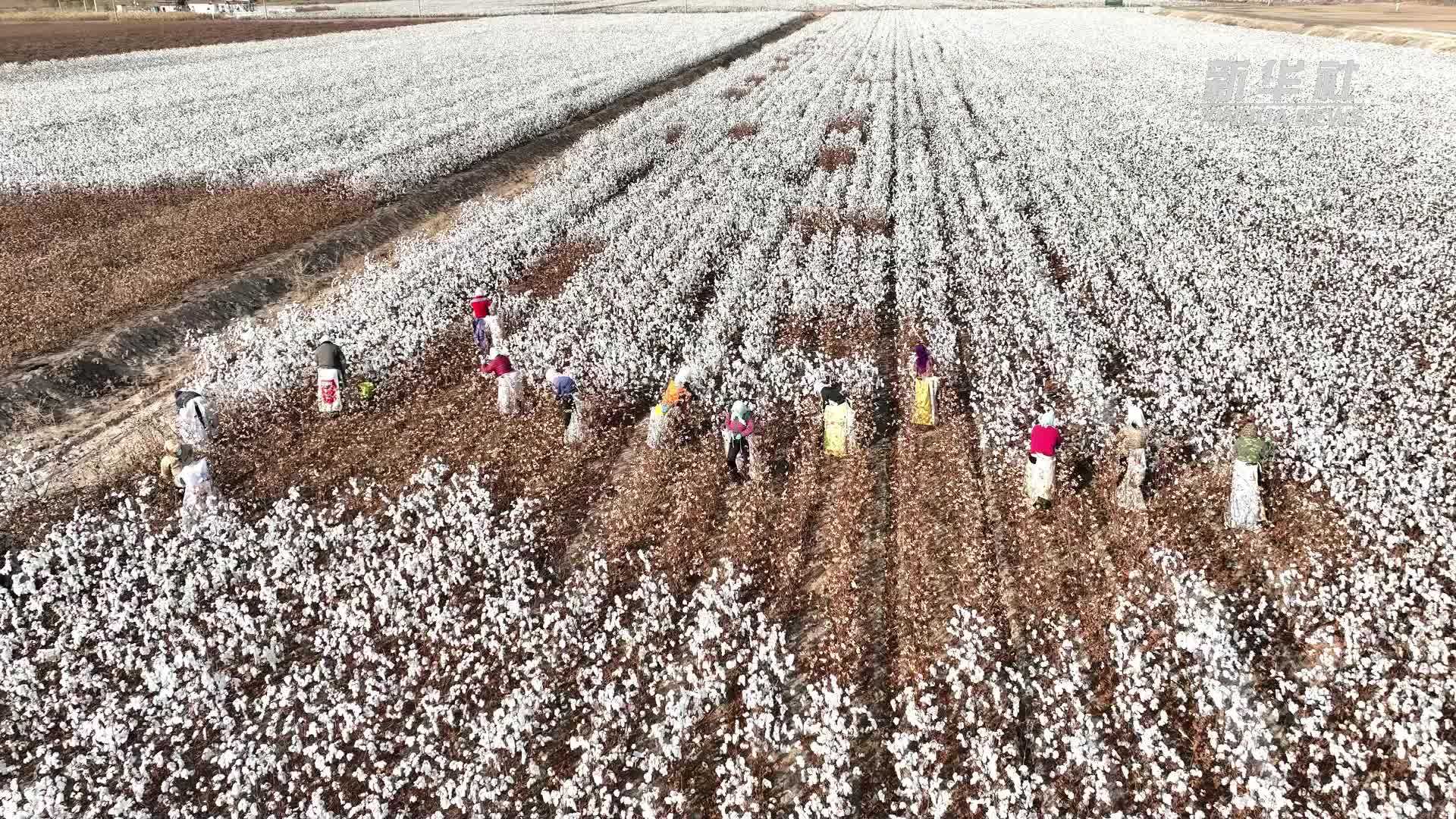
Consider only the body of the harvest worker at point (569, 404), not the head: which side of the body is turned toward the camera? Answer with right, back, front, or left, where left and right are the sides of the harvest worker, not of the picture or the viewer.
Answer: back

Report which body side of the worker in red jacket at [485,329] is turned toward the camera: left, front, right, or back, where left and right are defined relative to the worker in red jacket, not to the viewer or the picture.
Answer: back

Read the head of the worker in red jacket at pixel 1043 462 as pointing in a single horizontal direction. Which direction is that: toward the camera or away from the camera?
away from the camera

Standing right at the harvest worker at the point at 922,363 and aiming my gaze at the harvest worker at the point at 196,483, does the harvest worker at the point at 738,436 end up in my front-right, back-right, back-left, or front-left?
front-left

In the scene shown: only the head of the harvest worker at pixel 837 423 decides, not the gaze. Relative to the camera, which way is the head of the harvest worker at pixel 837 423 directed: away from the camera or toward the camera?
away from the camera

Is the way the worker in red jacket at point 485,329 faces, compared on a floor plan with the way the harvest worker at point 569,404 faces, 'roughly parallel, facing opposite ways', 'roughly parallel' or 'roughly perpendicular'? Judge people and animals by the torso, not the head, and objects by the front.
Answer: roughly parallel

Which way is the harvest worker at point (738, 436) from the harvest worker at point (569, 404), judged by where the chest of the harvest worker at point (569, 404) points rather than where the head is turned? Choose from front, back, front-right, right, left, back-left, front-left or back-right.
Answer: back-right

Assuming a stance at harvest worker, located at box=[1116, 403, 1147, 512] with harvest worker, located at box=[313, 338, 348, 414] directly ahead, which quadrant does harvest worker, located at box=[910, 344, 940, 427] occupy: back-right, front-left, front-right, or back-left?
front-right

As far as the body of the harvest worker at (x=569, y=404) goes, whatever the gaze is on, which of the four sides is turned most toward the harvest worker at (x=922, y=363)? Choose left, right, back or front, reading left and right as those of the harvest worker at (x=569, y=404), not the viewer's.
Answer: right
